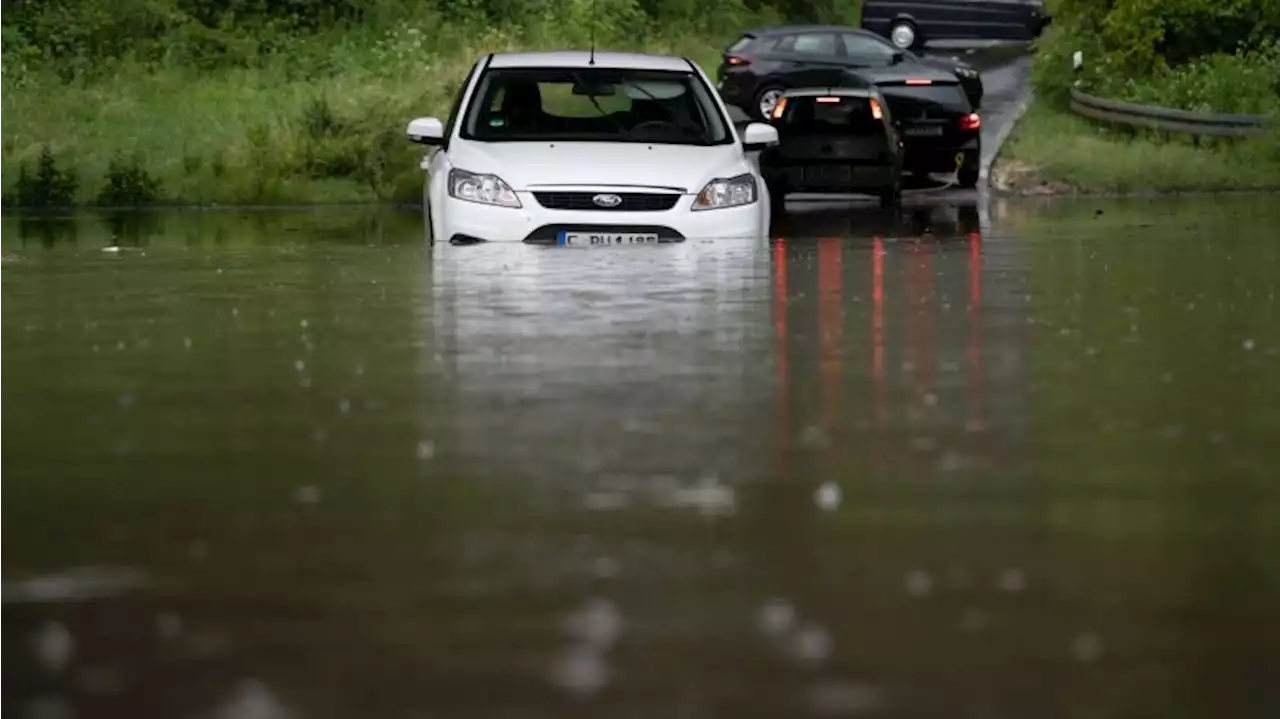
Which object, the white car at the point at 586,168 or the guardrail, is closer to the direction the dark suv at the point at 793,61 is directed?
the guardrail

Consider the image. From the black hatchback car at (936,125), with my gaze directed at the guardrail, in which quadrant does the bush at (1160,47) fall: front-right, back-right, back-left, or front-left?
front-left

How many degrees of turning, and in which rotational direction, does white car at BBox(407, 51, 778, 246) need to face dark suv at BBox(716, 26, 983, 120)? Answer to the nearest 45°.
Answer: approximately 180°

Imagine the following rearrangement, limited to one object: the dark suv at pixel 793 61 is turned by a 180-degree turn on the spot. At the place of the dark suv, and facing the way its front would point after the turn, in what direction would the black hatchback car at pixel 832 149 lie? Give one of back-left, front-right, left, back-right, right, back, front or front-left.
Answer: left

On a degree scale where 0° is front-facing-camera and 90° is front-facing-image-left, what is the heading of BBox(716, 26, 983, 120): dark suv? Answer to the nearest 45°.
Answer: approximately 270°

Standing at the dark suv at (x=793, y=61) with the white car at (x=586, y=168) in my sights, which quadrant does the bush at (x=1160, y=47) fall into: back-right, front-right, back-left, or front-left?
back-left

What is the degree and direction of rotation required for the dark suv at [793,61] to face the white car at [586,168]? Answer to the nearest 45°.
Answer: approximately 90° to its right

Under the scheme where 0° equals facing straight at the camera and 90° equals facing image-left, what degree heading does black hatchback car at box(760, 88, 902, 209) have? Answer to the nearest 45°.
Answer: approximately 180°

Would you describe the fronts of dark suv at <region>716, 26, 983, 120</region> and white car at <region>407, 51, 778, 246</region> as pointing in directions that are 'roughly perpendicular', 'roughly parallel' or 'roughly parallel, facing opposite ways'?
roughly perpendicular

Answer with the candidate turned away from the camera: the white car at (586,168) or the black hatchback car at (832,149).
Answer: the black hatchback car

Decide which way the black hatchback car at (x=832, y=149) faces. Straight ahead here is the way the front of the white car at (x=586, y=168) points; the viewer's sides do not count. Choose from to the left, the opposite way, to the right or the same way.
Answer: the opposite way

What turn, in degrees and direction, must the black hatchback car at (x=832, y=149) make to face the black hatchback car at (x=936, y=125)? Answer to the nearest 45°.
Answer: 0° — it already faces it

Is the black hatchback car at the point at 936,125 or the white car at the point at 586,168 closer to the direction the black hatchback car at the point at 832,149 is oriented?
the black hatchback car

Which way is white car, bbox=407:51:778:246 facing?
toward the camera

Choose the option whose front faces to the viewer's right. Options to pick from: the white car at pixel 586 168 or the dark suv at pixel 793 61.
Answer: the dark suv
